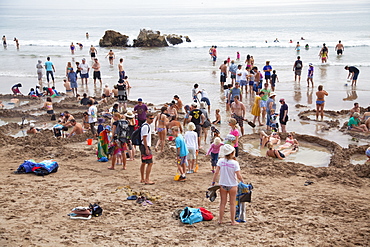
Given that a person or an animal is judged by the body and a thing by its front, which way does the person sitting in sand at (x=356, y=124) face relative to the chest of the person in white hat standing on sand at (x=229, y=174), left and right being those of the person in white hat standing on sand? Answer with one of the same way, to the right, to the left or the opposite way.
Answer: to the right

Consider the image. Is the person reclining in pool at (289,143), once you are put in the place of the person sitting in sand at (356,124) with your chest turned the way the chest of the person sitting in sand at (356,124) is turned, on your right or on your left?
on your right
